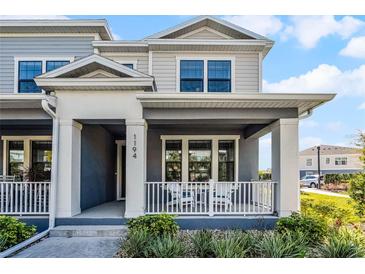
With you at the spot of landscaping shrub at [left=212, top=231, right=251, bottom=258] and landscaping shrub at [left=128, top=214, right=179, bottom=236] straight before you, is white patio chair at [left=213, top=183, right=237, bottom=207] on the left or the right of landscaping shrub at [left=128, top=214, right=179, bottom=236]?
right

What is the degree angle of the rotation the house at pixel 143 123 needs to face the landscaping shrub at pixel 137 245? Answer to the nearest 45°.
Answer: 0° — it already faces it

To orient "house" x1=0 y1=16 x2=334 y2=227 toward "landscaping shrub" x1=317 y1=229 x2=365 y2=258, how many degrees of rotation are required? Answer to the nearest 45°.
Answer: approximately 45° to its left

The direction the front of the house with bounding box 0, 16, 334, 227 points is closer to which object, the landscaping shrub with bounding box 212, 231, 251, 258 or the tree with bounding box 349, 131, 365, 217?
the landscaping shrub

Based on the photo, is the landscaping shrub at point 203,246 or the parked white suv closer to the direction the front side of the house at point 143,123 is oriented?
the landscaping shrub

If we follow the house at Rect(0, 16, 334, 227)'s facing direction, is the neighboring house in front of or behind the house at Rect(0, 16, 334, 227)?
behind

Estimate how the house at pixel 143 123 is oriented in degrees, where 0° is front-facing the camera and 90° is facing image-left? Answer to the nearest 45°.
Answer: approximately 0°

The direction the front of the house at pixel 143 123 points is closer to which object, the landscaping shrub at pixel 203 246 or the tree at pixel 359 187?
the landscaping shrub
